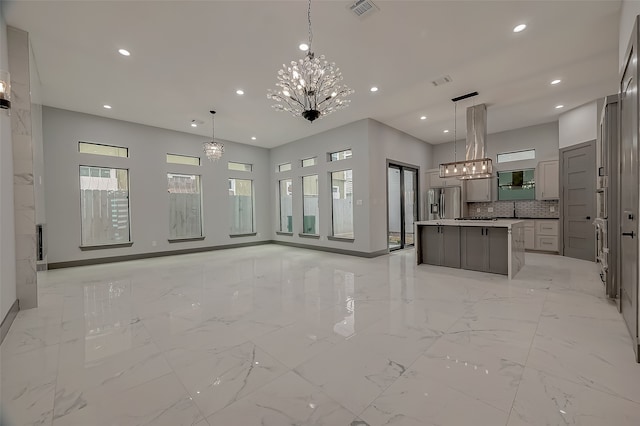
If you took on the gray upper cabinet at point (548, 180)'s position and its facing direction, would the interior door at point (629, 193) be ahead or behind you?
ahead

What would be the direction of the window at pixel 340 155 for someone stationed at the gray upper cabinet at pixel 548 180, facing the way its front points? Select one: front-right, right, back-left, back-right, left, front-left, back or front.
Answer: front-right

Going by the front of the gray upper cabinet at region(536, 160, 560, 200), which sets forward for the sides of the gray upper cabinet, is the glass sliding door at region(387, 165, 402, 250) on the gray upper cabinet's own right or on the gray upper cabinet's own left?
on the gray upper cabinet's own right

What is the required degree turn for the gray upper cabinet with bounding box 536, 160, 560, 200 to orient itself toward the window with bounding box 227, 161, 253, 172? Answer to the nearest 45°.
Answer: approximately 45° to its right

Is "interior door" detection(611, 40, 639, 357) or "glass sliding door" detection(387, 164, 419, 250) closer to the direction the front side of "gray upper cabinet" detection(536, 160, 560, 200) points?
the interior door

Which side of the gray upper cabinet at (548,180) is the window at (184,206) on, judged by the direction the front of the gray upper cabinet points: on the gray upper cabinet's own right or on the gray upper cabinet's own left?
on the gray upper cabinet's own right

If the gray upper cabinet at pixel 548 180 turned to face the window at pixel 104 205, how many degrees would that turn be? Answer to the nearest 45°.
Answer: approximately 45° to its right

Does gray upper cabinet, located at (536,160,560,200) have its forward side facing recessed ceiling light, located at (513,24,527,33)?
yes

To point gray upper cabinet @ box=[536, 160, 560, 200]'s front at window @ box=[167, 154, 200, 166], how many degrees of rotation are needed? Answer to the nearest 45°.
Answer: approximately 45° to its right

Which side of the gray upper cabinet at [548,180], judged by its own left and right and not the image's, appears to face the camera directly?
front

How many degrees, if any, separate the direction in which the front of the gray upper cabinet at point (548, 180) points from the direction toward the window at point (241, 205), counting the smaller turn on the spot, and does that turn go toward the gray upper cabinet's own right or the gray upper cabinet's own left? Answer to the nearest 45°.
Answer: approximately 45° to the gray upper cabinet's own right

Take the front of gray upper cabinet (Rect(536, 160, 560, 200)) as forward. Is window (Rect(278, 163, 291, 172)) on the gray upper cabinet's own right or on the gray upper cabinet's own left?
on the gray upper cabinet's own right

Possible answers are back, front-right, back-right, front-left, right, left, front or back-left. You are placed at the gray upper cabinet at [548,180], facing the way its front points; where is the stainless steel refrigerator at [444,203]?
right

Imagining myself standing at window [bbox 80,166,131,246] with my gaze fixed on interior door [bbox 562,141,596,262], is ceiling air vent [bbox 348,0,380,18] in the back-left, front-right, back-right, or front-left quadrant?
front-right
